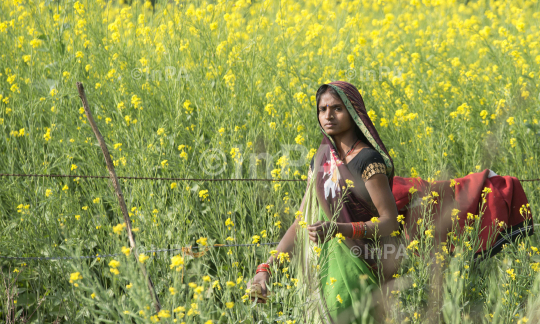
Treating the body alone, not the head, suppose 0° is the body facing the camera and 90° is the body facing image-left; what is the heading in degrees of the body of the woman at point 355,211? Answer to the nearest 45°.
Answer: approximately 45°
